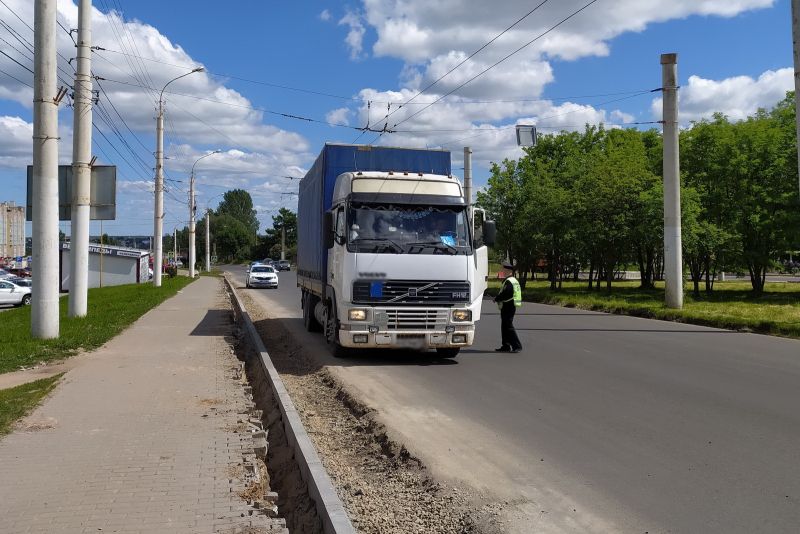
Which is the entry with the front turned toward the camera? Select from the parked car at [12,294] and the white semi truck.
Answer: the white semi truck

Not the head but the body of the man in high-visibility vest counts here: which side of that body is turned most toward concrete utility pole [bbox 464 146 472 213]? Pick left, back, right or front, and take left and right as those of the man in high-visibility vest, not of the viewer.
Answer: right

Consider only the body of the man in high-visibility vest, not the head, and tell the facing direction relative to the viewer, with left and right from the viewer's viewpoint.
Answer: facing to the left of the viewer

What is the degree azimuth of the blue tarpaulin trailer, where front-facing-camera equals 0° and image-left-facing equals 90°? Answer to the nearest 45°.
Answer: approximately 0°

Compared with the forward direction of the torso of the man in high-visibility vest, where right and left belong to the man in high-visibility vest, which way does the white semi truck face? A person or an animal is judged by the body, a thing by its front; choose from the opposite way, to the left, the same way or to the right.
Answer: to the left

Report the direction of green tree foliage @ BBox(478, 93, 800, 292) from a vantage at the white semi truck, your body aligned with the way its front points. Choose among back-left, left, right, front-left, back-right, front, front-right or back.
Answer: back-left

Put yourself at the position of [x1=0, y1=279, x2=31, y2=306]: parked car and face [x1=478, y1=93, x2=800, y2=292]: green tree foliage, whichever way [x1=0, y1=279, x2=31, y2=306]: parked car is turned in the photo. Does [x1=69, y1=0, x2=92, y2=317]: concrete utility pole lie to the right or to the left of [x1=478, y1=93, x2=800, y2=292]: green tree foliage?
right

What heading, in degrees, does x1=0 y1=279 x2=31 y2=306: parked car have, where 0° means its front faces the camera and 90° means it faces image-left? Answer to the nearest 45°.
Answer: approximately 270°

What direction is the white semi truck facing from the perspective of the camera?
toward the camera
